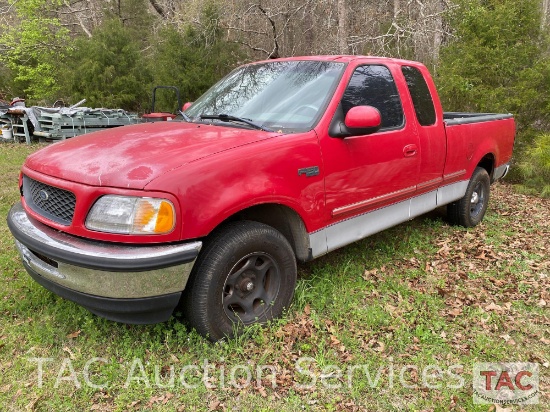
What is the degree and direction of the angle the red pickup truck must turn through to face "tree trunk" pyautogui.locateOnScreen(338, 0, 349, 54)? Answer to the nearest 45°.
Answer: approximately 135° to its right

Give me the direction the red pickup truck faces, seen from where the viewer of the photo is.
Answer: facing the viewer and to the left of the viewer
